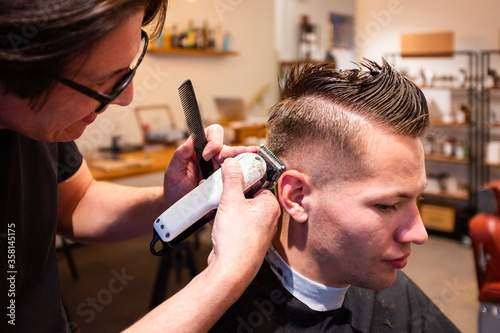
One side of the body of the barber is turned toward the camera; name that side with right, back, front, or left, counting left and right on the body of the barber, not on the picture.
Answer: right

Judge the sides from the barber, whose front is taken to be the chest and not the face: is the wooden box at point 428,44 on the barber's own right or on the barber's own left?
on the barber's own left

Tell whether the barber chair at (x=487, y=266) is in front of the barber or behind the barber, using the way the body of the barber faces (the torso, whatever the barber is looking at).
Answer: in front

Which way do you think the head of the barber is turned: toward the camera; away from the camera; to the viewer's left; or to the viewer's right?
to the viewer's right

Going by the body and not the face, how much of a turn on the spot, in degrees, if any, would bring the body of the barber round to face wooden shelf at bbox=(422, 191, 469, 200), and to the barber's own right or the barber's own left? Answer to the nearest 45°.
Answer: approximately 45° to the barber's own left

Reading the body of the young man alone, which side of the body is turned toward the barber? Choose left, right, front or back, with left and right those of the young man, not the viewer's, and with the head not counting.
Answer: right

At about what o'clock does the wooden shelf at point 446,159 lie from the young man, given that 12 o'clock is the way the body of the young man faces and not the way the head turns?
The wooden shelf is roughly at 8 o'clock from the young man.
